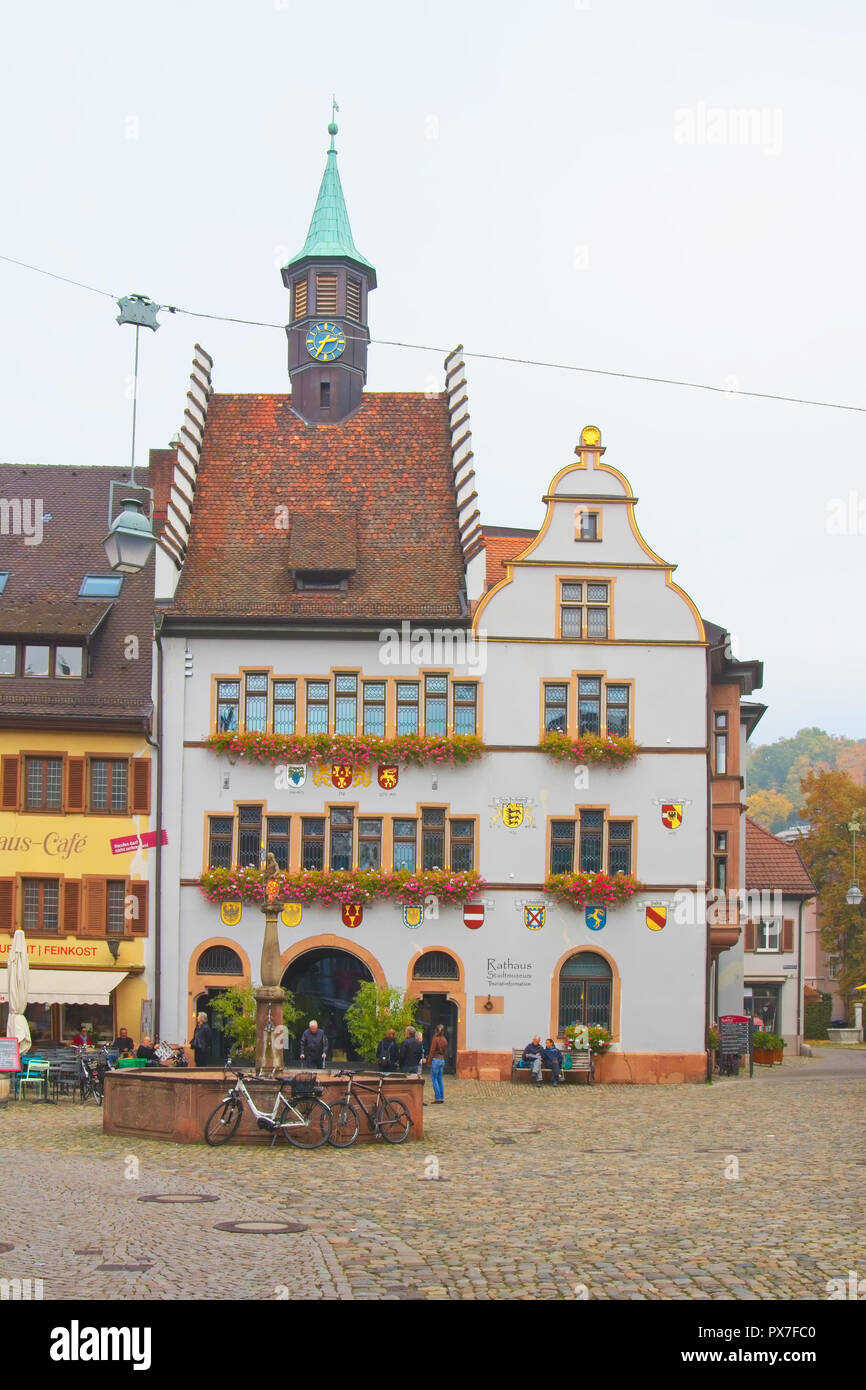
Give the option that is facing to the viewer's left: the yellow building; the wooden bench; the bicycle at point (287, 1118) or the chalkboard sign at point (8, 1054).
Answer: the bicycle

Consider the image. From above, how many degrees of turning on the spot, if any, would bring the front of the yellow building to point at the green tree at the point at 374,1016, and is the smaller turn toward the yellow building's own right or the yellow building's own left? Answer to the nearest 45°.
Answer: approximately 45° to the yellow building's own left

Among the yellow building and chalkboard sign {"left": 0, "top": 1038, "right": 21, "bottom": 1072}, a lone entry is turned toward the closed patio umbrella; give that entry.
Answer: the yellow building

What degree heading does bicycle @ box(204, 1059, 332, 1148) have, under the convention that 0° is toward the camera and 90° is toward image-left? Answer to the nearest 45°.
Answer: approximately 90°

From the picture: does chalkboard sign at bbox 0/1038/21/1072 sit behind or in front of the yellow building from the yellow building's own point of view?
in front

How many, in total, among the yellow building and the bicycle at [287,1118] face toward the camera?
1

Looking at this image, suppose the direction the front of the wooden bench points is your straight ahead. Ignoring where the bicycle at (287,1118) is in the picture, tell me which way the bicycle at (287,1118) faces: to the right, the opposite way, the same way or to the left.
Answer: to the right

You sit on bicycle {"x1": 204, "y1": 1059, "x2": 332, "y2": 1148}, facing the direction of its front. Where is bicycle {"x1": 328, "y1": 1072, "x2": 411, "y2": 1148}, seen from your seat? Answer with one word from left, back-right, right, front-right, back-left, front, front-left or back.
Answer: back-right

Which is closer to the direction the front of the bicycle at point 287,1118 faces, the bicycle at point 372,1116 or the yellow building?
the yellow building

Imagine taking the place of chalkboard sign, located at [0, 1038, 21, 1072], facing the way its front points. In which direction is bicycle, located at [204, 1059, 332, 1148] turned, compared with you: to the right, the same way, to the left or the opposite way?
to the right

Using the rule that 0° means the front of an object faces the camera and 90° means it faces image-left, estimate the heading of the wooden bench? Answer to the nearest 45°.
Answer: approximately 0°

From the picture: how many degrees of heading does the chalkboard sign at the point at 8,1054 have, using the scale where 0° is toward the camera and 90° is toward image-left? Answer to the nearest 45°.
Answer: approximately 0°
